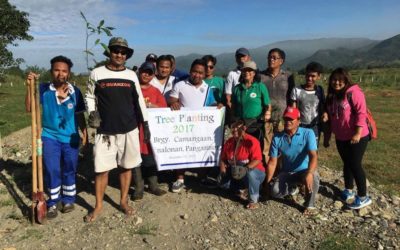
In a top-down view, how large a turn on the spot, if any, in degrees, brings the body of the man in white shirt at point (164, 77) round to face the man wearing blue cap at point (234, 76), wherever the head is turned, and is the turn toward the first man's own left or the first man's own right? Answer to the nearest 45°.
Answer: approximately 90° to the first man's own left

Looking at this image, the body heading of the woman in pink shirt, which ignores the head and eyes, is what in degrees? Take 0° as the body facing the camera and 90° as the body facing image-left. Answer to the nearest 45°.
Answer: approximately 45°

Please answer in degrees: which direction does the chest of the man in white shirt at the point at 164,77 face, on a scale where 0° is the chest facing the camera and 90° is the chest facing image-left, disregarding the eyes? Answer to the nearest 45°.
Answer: approximately 0°

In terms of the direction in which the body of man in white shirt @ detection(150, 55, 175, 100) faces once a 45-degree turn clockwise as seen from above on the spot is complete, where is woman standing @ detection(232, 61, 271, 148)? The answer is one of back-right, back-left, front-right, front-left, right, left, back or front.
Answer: left

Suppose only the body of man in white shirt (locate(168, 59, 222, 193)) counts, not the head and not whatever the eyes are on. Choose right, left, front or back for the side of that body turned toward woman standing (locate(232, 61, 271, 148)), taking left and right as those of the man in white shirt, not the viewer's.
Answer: left

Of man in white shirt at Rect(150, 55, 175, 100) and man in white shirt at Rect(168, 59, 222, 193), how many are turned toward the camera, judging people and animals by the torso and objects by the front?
2

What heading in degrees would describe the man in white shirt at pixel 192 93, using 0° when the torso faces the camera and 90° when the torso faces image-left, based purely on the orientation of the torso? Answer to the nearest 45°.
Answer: approximately 0°

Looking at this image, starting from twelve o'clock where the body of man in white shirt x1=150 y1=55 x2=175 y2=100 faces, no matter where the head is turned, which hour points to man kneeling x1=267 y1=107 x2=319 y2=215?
The man kneeling is roughly at 10 o'clock from the man in white shirt.
